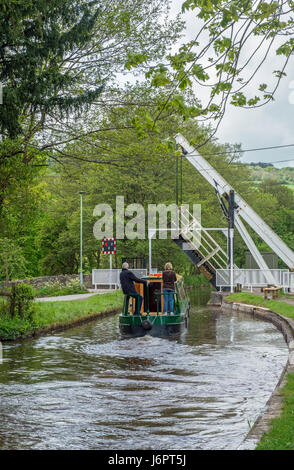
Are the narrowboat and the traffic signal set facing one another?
yes

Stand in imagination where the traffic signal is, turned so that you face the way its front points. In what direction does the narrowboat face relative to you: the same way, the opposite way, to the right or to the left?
the opposite way

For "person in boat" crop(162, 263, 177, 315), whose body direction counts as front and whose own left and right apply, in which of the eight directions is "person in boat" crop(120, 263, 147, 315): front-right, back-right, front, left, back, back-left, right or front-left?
back-left

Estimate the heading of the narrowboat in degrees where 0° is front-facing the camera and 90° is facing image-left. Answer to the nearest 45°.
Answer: approximately 180°

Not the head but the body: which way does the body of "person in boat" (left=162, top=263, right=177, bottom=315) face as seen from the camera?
away from the camera

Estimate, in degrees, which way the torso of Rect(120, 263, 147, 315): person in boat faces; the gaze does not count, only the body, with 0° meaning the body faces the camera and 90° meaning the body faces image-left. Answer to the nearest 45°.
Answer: approximately 225°

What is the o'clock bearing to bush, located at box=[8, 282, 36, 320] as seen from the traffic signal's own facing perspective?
The bush is roughly at 12 o'clock from the traffic signal.
